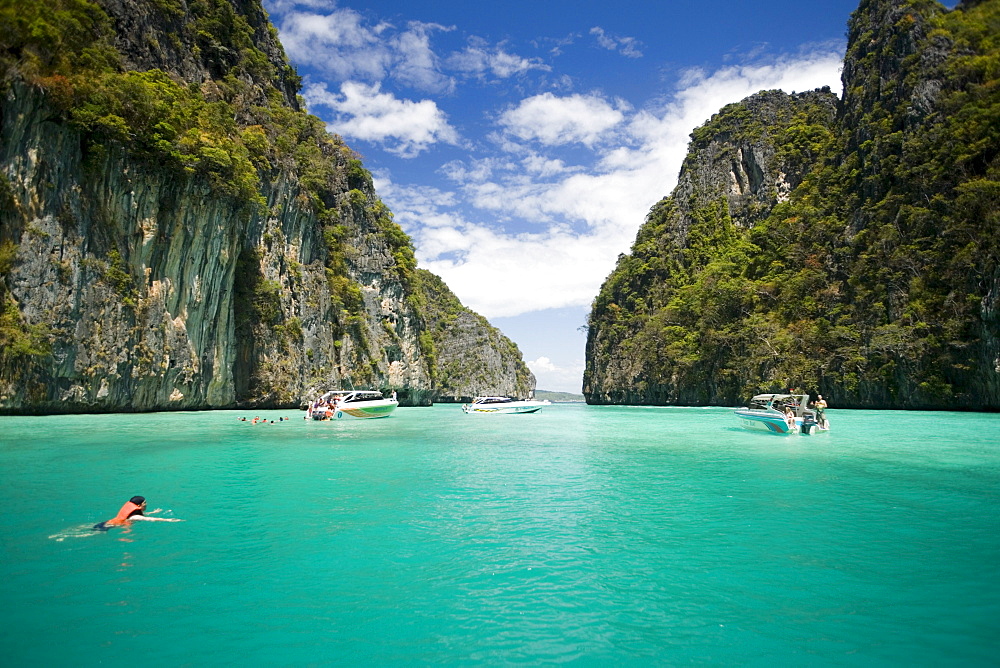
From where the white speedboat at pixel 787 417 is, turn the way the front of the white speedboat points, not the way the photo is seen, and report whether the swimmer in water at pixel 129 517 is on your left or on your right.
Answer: on your left

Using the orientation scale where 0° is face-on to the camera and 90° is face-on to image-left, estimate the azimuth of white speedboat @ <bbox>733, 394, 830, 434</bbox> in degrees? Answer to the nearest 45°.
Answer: approximately 135°

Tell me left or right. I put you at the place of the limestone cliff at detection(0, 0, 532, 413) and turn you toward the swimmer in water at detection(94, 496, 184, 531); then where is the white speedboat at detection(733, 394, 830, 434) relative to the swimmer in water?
left

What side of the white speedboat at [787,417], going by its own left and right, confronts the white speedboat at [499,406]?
front

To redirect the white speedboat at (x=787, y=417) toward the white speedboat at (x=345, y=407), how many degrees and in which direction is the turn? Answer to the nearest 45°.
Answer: approximately 45° to its left

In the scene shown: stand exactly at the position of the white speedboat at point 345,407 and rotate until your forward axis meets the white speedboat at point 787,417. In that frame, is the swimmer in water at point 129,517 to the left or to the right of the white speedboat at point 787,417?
right
